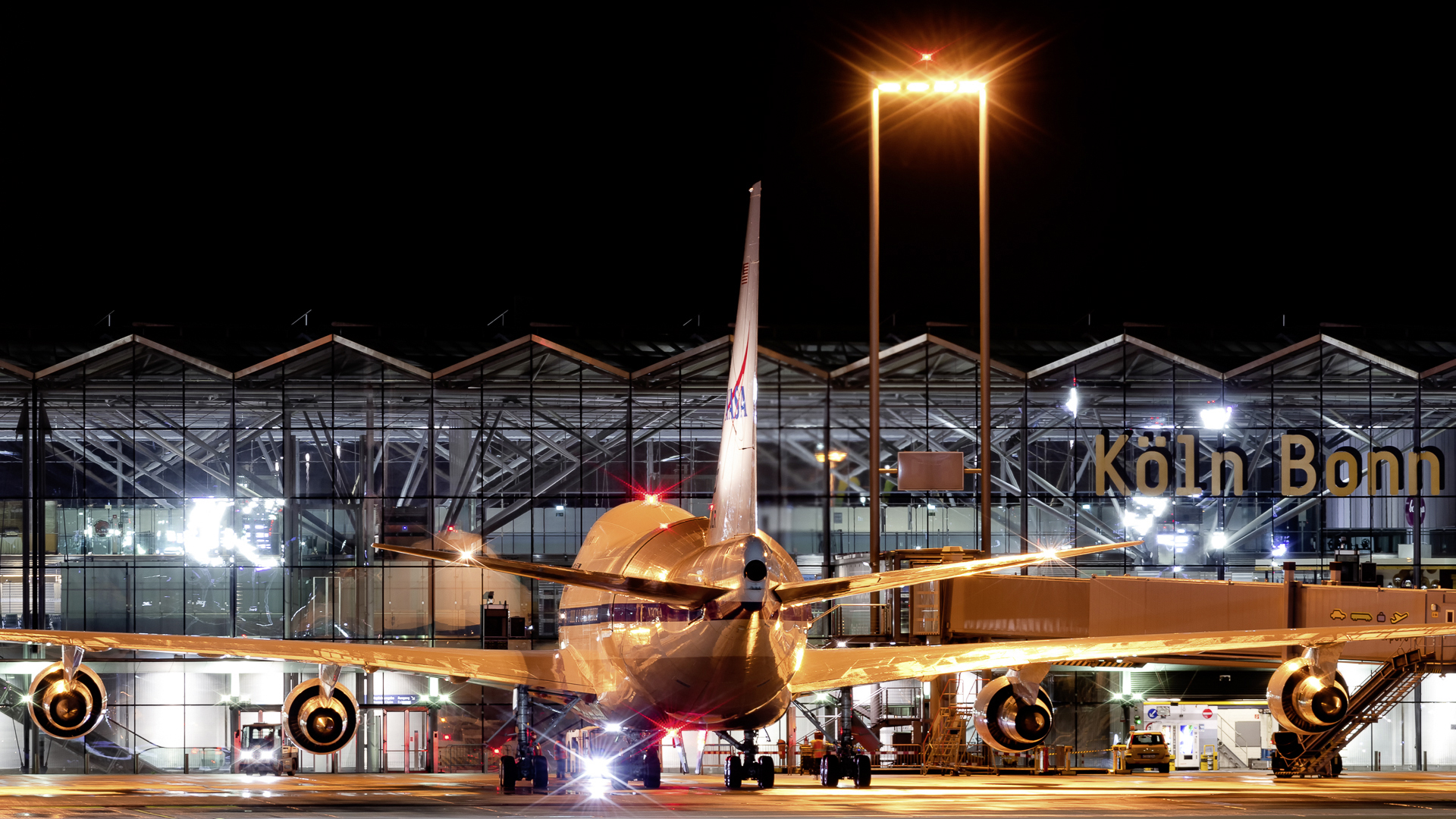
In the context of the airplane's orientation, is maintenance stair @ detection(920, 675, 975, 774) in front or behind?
in front

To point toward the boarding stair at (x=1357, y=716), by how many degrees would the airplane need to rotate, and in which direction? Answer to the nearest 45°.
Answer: approximately 45° to its right

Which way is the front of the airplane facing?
away from the camera

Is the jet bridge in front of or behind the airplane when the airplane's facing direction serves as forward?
in front

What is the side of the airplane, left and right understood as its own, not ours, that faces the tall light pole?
front
